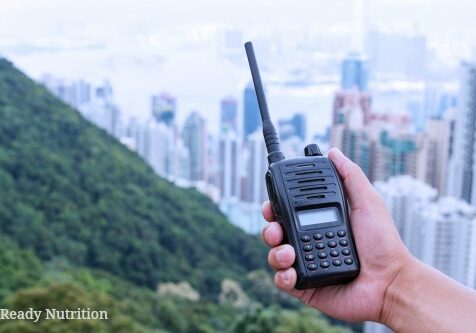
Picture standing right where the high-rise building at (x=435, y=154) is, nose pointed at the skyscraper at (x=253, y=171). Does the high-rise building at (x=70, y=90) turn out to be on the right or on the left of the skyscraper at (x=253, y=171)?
right

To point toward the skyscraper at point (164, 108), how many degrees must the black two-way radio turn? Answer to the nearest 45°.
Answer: approximately 180°

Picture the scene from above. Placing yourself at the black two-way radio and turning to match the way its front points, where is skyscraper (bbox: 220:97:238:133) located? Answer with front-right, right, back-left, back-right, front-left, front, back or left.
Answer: back

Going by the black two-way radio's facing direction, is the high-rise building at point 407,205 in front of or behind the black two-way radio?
behind

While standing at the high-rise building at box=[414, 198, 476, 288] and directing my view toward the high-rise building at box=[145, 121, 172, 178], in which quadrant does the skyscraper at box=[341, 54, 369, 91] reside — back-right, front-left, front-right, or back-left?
front-right

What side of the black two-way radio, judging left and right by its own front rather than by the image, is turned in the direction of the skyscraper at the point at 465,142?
back

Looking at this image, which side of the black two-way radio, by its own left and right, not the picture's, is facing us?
front

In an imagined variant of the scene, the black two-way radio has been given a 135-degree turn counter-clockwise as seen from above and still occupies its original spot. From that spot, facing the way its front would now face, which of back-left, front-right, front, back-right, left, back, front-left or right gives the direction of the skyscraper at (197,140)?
front-left

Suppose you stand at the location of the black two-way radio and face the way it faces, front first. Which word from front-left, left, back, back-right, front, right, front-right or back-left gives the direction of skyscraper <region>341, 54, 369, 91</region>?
back

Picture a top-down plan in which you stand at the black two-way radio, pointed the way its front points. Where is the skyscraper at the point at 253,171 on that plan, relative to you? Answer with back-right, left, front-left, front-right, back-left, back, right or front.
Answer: back

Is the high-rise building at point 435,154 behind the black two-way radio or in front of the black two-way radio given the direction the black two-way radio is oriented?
behind

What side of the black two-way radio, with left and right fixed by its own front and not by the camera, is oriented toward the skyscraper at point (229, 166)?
back

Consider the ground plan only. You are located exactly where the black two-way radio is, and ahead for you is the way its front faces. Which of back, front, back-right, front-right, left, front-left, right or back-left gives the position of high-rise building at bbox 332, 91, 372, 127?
back

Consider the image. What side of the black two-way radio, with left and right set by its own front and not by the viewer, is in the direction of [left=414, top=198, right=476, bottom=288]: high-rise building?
back
